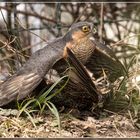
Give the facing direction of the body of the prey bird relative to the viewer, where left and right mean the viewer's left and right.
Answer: facing the viewer and to the right of the viewer
